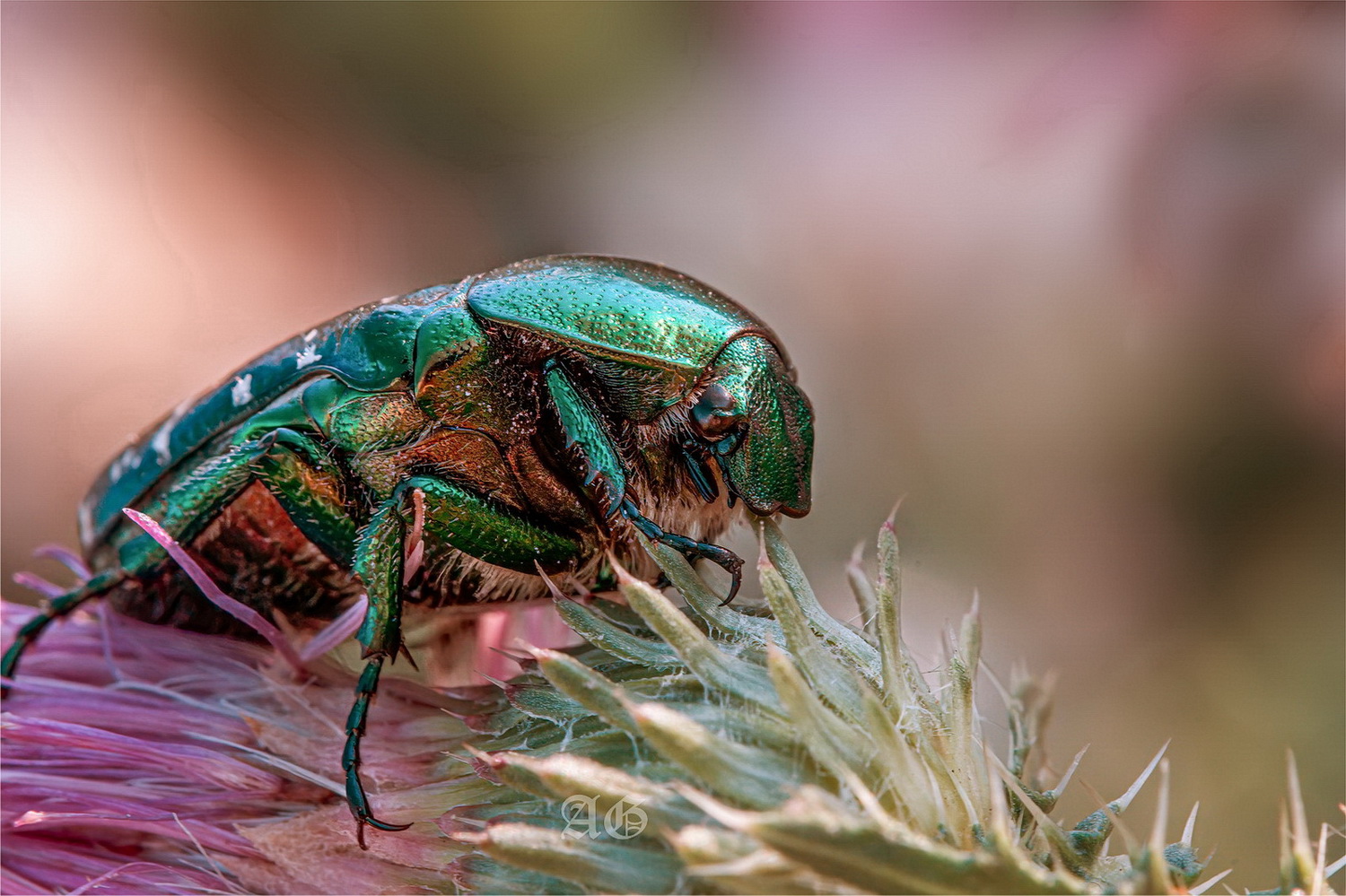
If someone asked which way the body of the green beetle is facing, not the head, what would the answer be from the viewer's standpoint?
to the viewer's right
